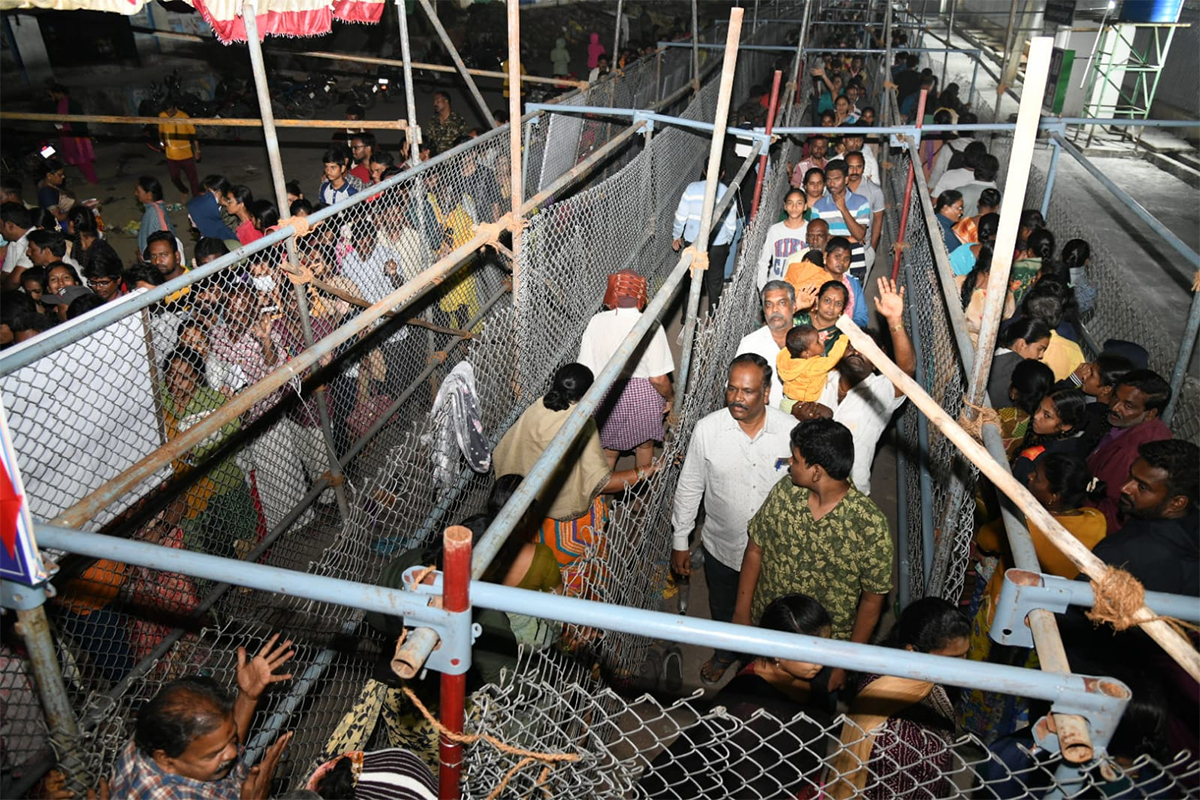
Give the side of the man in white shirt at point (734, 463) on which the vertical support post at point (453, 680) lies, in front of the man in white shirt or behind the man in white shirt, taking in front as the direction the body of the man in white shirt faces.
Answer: in front

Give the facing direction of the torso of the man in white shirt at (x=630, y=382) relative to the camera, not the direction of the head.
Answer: away from the camera

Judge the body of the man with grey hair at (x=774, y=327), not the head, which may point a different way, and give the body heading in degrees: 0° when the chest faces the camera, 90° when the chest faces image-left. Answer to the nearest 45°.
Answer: approximately 0°

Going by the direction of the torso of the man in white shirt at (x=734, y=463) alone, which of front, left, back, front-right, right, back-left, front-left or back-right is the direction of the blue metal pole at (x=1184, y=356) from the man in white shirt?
back-left

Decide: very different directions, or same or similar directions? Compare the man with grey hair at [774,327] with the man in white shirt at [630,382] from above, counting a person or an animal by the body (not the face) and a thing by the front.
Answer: very different directions

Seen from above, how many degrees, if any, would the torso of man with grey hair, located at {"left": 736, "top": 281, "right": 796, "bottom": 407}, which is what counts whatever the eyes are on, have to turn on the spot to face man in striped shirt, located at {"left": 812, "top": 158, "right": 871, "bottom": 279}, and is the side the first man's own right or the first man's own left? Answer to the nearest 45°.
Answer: approximately 180°

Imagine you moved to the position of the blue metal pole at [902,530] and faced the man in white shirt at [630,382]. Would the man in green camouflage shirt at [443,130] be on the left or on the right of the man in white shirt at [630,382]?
right

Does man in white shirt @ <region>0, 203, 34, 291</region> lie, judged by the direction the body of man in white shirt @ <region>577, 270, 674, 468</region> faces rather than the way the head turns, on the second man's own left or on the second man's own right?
on the second man's own left

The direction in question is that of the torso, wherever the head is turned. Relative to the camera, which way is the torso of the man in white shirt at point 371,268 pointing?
toward the camera

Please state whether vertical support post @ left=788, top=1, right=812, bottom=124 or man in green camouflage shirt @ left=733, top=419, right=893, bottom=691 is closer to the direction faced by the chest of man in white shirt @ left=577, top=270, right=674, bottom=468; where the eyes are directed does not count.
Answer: the vertical support post

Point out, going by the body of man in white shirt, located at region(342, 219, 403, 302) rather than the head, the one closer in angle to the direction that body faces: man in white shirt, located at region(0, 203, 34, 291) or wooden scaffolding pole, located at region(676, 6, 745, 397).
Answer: the wooden scaffolding pole

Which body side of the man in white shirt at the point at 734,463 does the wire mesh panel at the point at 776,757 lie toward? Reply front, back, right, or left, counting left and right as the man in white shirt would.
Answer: front

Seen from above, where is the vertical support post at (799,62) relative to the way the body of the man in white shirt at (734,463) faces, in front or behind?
behind

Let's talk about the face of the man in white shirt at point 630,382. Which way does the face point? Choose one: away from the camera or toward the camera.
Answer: away from the camera

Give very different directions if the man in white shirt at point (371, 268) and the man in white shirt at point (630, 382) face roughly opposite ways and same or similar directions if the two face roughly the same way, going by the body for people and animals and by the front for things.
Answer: very different directions

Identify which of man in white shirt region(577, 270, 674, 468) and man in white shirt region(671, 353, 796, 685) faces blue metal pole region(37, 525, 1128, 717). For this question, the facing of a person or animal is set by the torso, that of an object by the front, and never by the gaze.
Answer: man in white shirt region(671, 353, 796, 685)
